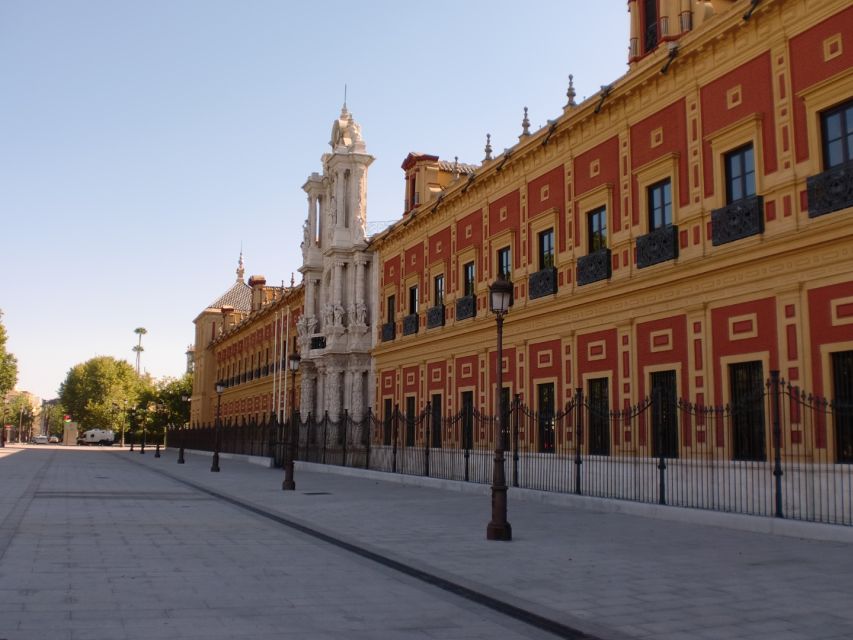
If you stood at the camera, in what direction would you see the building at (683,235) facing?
facing the viewer and to the left of the viewer
